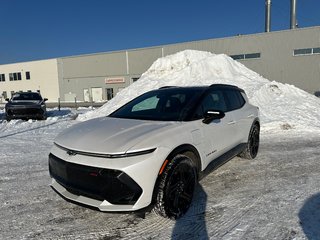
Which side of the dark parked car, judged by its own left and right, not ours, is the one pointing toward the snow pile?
left

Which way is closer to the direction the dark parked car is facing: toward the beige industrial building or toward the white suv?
the white suv

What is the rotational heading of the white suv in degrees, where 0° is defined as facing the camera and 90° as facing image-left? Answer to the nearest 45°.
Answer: approximately 45°

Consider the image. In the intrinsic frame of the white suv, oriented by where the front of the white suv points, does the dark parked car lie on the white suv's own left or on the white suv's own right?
on the white suv's own right

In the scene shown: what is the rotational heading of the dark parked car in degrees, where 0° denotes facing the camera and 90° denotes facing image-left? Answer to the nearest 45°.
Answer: approximately 0°

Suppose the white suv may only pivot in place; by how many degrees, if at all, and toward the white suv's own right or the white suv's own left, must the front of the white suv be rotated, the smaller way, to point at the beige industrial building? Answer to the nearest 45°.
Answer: approximately 135° to the white suv's own right

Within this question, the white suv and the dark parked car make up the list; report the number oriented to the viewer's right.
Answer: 0

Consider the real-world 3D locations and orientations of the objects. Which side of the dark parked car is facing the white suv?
front

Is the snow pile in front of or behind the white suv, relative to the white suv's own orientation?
behind
